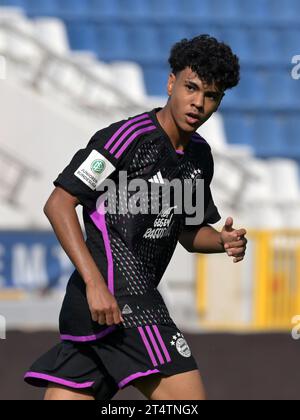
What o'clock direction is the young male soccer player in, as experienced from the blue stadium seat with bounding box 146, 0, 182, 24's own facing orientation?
The young male soccer player is roughly at 12 o'clock from the blue stadium seat.

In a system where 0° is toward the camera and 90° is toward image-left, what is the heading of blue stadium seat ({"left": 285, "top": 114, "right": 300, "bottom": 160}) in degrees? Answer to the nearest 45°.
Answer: approximately 0°

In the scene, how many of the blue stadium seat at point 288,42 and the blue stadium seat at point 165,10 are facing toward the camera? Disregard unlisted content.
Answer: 2

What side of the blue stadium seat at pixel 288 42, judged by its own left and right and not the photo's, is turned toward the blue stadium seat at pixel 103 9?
right

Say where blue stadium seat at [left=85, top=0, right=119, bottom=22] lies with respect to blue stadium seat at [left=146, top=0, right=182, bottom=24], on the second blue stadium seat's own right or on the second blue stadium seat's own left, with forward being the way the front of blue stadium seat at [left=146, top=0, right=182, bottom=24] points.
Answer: on the second blue stadium seat's own right

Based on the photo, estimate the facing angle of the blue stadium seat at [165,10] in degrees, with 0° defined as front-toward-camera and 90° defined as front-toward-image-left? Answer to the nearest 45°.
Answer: approximately 0°

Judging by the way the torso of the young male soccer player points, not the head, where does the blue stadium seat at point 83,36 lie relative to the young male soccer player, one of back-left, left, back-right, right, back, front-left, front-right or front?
back-left
